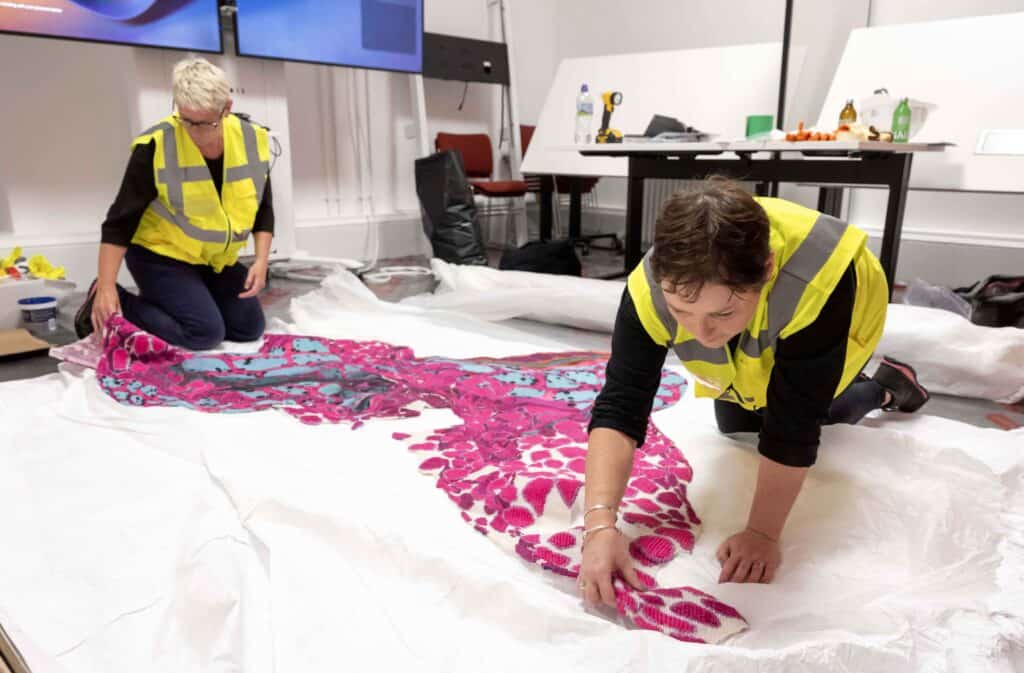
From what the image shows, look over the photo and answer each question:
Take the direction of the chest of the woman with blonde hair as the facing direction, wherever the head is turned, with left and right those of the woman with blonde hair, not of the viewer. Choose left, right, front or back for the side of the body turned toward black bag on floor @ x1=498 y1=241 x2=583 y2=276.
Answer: left

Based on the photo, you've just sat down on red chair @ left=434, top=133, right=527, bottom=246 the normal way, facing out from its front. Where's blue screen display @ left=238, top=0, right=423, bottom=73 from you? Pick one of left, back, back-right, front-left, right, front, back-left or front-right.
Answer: right

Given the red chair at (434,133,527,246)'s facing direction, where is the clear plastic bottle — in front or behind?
in front

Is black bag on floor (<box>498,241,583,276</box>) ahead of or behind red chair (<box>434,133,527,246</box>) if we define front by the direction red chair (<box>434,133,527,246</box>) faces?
ahead

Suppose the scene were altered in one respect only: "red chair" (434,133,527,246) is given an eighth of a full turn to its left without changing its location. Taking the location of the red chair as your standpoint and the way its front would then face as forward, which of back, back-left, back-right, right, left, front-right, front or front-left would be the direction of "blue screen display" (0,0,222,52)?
back-right

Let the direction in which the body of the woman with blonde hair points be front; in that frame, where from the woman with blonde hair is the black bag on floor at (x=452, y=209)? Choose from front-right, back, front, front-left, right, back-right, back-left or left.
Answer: left

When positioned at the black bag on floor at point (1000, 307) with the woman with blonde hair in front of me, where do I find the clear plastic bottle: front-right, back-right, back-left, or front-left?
front-right

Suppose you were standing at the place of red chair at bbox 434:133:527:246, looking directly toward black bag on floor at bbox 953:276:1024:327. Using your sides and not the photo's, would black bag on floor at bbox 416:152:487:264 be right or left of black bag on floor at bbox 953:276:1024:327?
right

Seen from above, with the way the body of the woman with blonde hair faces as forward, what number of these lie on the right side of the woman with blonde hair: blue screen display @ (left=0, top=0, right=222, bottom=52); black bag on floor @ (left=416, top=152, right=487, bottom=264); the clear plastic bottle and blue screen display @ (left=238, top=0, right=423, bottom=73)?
0

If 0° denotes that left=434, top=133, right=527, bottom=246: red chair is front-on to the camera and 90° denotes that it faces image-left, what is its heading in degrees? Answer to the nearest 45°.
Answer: approximately 315°

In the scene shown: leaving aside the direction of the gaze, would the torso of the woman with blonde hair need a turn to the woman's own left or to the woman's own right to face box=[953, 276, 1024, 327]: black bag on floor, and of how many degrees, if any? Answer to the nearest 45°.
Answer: approximately 45° to the woman's own left

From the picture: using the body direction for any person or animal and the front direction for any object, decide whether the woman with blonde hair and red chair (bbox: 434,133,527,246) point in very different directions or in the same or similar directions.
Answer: same or similar directions

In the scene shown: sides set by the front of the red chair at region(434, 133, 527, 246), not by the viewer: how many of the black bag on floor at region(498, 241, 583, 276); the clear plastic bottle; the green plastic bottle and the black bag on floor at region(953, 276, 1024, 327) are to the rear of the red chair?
0

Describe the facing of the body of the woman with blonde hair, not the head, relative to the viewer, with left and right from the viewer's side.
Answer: facing the viewer and to the right of the viewer

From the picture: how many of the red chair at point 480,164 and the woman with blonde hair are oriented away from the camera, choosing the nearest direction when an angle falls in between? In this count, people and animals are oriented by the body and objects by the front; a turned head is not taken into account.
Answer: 0

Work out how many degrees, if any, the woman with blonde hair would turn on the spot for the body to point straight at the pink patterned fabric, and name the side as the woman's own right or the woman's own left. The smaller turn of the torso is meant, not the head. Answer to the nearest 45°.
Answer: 0° — they already face it

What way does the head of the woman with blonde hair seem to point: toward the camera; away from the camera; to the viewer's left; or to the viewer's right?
toward the camera
